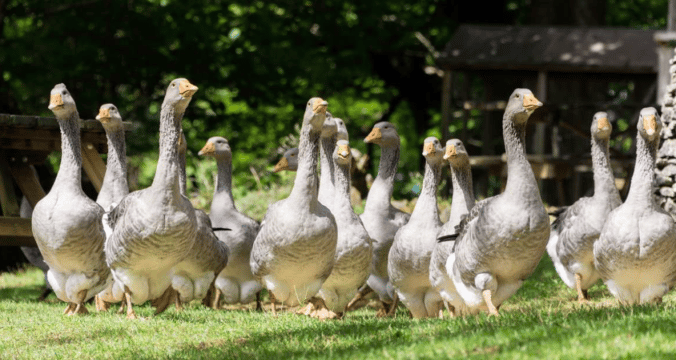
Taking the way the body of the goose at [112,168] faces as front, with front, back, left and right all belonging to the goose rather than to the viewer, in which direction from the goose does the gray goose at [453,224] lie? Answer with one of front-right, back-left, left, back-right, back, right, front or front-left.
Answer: left

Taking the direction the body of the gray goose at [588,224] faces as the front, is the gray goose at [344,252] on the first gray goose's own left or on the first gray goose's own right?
on the first gray goose's own right

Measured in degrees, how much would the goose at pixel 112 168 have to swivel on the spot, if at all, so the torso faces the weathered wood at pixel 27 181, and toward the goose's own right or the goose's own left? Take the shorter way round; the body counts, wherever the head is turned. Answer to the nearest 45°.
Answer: approximately 90° to the goose's own right

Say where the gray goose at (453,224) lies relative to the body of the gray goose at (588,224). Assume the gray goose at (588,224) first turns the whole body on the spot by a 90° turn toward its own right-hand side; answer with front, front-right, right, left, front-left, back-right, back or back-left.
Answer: front

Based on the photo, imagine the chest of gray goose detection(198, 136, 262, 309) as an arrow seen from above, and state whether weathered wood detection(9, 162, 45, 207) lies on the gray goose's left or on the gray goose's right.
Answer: on the gray goose's right

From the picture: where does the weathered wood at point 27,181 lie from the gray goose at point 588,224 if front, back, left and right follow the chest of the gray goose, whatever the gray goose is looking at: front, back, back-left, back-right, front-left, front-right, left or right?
back-right

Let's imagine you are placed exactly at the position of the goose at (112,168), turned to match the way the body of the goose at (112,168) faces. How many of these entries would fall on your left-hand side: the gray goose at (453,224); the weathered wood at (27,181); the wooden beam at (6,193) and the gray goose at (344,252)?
2

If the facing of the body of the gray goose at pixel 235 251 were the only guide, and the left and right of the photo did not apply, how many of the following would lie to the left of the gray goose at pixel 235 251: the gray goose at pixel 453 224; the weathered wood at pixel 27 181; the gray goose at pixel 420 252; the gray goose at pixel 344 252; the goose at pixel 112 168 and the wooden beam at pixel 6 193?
3

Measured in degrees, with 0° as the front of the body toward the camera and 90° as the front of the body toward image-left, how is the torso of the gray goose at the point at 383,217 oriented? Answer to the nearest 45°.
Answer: approximately 45°

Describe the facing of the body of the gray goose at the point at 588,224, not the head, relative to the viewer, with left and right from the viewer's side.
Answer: facing the viewer and to the right of the viewer

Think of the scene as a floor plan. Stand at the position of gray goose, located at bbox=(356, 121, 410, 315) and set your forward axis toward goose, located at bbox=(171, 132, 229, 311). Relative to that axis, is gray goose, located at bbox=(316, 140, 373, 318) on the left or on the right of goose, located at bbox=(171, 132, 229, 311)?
left

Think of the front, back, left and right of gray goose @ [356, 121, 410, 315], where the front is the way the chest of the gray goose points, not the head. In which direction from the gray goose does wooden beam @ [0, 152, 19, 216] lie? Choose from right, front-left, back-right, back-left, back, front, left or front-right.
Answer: front-right
